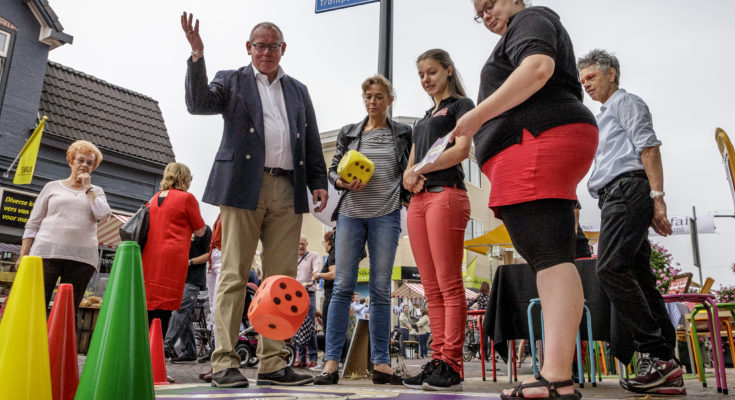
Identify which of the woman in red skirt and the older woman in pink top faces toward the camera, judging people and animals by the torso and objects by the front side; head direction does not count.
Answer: the older woman in pink top

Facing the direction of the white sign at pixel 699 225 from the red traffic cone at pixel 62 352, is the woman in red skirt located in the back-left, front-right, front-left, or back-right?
front-right

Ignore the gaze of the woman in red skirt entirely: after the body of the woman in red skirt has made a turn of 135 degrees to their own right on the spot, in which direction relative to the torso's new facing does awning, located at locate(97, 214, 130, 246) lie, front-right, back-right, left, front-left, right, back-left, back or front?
left

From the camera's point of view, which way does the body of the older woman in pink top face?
toward the camera

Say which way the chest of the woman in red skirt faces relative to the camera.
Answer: to the viewer's left

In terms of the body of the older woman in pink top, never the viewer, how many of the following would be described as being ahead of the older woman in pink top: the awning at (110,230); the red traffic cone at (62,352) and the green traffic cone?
2

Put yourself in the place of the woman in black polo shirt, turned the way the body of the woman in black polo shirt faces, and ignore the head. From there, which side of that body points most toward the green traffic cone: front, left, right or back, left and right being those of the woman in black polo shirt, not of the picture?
front

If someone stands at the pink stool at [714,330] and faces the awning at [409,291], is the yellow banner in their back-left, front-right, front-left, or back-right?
front-left

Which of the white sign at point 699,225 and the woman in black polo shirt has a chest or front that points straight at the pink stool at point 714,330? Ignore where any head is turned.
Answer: the white sign

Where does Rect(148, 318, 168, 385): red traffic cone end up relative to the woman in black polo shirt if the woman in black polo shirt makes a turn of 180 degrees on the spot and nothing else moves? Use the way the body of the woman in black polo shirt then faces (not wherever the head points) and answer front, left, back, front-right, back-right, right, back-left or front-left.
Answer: back-left

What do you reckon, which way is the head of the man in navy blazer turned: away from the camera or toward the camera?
toward the camera

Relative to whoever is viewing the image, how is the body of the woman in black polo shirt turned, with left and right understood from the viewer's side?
facing the viewer and to the left of the viewer

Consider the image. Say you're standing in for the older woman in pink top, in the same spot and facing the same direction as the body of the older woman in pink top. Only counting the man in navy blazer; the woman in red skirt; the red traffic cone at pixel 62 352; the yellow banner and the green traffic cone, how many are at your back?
1

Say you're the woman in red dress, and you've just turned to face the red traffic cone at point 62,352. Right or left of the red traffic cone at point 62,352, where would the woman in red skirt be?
left

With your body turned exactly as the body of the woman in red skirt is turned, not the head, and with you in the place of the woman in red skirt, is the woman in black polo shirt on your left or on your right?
on your right

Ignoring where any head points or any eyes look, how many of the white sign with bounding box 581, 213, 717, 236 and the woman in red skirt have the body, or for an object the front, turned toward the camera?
1

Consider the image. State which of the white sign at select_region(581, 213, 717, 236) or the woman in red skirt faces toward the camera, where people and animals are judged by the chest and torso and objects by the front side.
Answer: the white sign

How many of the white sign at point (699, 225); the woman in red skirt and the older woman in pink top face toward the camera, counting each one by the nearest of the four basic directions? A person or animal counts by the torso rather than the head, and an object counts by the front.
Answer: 2
